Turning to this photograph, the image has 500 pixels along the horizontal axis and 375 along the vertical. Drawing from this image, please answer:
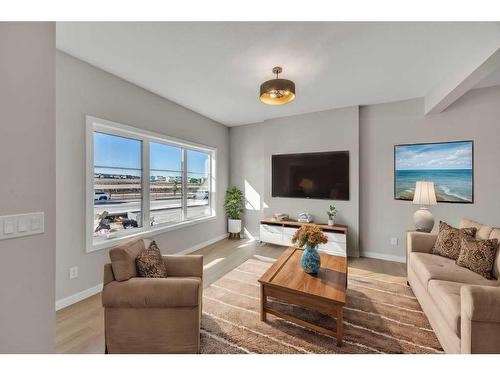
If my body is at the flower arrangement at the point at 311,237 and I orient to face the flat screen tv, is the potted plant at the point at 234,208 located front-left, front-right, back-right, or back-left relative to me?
front-left

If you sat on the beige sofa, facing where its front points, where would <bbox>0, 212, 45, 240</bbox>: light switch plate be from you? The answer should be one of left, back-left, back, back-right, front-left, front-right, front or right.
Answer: front-left

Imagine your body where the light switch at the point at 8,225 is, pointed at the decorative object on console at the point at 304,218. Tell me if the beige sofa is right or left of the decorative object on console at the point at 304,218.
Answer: right

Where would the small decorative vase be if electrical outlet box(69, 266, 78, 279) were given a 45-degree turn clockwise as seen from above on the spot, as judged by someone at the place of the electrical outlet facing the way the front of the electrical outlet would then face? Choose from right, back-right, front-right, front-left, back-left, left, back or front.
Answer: front-left

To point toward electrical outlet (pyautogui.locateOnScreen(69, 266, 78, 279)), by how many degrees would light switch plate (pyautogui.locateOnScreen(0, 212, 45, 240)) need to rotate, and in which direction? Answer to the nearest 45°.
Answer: approximately 135° to its left

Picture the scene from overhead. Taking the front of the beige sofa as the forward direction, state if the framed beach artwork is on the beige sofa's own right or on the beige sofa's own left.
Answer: on the beige sofa's own right

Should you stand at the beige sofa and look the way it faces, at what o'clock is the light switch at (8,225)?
The light switch is roughly at 10 o'clock from the beige sofa.

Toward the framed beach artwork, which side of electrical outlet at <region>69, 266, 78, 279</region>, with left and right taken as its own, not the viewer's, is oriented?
front

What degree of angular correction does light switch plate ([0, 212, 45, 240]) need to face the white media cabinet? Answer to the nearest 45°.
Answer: approximately 45° to its left

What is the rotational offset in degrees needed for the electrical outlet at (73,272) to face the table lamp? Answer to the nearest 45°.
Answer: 0° — it already faces it

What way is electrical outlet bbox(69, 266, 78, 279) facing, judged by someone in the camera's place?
facing the viewer and to the right of the viewer

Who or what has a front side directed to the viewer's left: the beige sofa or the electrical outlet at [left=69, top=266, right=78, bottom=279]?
the beige sofa

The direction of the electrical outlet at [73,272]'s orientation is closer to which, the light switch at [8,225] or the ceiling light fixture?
the ceiling light fixture

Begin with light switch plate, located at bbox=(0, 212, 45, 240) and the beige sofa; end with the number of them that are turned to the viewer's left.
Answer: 1

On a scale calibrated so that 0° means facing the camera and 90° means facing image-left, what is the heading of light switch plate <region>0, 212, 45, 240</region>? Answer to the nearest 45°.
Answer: approximately 315°

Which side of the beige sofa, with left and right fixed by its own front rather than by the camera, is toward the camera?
left

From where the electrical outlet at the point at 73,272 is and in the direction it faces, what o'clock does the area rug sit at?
The area rug is roughly at 12 o'clock from the electrical outlet.

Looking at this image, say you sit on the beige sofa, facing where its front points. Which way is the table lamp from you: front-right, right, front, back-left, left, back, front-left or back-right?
right

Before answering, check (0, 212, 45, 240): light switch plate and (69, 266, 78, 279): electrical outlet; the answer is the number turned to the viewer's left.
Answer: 0
